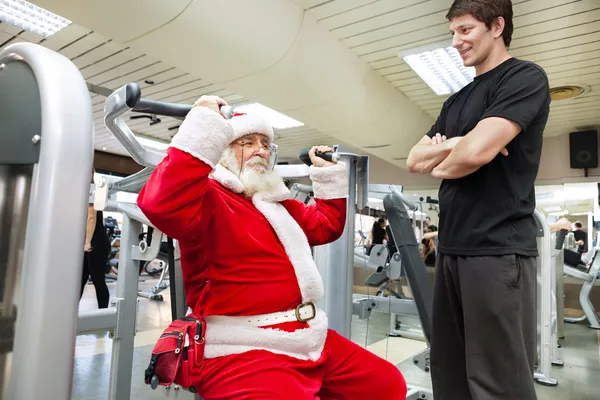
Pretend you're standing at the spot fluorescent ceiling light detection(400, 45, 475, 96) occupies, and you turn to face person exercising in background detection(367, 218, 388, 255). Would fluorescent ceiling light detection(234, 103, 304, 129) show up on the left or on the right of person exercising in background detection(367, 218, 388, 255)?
left

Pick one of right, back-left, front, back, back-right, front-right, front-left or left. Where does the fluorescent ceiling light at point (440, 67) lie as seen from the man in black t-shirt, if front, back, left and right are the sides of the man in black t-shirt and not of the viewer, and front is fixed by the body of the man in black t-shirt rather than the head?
back-right

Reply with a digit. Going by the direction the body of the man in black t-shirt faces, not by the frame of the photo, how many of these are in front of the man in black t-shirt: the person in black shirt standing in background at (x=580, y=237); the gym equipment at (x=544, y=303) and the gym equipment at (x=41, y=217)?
1

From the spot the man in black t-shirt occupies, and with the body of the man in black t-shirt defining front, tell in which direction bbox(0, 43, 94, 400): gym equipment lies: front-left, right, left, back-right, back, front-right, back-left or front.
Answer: front

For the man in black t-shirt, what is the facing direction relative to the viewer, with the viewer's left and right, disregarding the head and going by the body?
facing the viewer and to the left of the viewer

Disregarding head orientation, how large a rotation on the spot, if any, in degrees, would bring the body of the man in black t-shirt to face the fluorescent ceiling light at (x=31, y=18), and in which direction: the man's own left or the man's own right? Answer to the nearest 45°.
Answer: approximately 45° to the man's own right

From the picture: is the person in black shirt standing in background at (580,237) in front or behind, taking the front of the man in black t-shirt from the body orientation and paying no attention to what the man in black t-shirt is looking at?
behind

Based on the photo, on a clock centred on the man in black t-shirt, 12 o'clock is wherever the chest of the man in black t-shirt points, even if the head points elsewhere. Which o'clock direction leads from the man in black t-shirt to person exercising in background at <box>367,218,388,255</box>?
The person exercising in background is roughly at 4 o'clock from the man in black t-shirt.

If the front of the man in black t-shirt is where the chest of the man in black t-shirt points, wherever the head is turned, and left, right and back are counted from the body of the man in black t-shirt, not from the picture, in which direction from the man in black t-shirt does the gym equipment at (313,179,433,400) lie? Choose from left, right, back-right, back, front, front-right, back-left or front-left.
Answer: right

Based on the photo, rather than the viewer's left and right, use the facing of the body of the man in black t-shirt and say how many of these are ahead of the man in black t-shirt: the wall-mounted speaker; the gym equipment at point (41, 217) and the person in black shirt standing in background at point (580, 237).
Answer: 1

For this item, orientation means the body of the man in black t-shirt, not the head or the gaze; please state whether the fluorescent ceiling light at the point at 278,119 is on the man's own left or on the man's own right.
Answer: on the man's own right

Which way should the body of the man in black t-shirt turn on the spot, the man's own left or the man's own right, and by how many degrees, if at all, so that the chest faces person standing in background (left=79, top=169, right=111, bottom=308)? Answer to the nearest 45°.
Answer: approximately 45° to the man's own right
